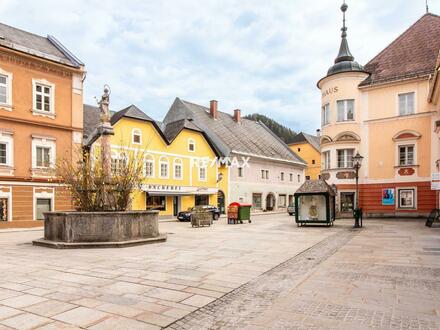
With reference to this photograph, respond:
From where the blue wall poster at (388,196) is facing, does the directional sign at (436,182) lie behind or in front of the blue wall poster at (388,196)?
in front

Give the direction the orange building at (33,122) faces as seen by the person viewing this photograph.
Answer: facing the viewer and to the right of the viewer

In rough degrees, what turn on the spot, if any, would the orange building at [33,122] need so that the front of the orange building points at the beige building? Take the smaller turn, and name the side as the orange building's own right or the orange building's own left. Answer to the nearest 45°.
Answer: approximately 45° to the orange building's own left

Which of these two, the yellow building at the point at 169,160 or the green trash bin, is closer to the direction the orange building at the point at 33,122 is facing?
the green trash bin

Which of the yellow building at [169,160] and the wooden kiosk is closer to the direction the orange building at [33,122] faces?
the wooden kiosk

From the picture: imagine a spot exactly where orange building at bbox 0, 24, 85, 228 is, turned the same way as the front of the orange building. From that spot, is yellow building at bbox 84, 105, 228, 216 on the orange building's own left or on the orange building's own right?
on the orange building's own left

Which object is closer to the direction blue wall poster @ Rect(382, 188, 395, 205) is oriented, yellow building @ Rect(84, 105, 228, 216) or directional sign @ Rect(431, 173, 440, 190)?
the directional sign

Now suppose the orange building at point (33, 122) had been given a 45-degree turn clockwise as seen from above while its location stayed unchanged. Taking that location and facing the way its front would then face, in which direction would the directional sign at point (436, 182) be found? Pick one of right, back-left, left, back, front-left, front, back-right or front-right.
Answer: front-left

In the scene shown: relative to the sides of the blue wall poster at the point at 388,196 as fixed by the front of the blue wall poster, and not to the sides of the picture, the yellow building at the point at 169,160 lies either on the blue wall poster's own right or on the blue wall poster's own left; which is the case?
on the blue wall poster's own right

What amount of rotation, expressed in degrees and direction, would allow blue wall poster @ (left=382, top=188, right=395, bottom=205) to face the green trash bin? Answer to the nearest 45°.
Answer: approximately 45° to its right

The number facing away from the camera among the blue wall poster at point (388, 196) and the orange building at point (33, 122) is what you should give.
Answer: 0

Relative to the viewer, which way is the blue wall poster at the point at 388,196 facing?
toward the camera

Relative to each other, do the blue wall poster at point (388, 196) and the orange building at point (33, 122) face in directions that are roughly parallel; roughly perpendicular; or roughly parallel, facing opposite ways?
roughly perpendicular
